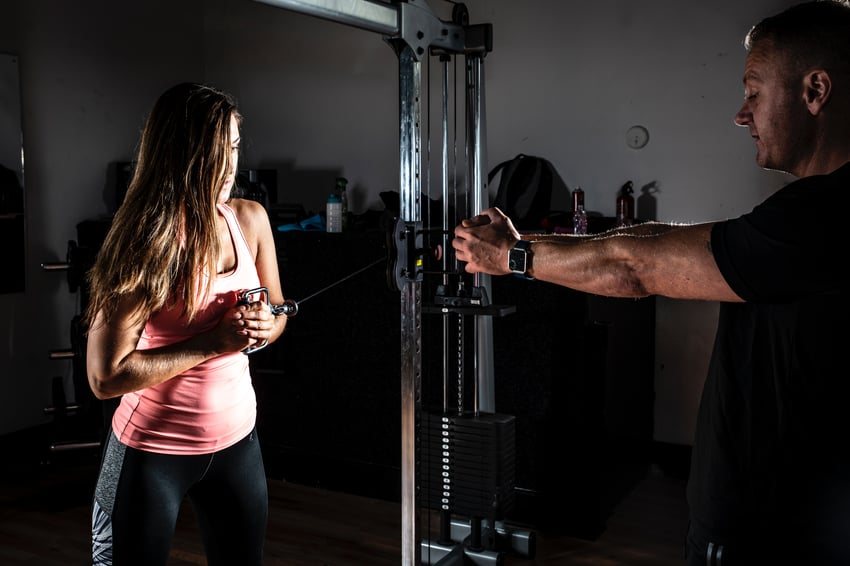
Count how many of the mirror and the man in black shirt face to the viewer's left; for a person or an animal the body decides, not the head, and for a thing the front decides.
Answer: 1

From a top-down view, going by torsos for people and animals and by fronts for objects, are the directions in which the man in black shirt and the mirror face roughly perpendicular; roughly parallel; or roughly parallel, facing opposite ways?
roughly parallel, facing opposite ways

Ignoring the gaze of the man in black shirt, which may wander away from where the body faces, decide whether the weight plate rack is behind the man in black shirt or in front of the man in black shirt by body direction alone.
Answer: in front

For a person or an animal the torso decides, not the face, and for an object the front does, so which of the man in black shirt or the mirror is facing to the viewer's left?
the man in black shirt

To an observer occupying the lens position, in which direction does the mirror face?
facing the viewer and to the right of the viewer

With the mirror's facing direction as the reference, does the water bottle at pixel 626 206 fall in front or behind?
in front

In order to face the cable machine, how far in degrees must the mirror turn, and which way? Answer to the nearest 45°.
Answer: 0° — it already faces it

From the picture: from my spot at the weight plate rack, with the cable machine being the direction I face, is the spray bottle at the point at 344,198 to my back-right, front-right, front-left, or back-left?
front-left

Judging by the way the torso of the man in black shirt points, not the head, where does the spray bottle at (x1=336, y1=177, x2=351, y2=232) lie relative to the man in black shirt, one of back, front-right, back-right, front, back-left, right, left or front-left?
front-right

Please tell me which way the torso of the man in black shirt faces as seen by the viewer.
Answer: to the viewer's left

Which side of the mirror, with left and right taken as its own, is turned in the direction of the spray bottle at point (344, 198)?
front

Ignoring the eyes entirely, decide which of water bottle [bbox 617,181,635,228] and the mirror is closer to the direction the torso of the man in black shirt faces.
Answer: the mirror

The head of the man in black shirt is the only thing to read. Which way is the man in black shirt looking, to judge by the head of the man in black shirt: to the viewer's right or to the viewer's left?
to the viewer's left
